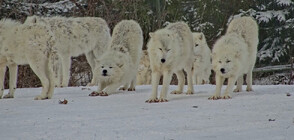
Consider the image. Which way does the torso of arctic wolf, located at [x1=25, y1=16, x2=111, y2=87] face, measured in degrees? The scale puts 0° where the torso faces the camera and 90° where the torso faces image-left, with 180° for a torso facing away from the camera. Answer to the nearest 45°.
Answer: approximately 90°

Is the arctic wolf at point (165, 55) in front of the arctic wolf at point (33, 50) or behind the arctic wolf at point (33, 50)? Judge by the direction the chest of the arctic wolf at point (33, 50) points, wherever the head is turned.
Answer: behind

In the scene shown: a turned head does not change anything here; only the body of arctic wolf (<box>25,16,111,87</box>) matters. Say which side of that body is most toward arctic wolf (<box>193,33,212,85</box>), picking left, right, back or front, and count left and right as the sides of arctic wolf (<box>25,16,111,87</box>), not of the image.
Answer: back

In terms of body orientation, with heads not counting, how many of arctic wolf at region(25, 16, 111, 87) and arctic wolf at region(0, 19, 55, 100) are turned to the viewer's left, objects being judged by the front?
2

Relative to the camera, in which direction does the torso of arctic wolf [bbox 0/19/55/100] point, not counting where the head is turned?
to the viewer's left

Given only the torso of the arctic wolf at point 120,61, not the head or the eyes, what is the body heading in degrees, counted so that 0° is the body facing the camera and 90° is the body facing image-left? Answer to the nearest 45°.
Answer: approximately 45°

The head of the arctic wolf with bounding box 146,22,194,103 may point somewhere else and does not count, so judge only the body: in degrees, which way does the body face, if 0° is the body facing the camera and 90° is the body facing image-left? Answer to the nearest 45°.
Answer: approximately 45°
